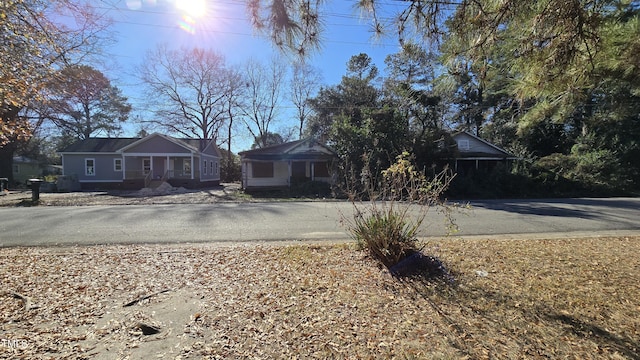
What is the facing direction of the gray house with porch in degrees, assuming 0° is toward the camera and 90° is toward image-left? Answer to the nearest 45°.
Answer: approximately 0°

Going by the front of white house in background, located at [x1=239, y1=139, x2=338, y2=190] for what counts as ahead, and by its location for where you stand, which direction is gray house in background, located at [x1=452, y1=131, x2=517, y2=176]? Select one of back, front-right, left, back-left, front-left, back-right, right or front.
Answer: left

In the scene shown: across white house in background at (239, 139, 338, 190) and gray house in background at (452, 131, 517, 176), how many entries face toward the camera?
2

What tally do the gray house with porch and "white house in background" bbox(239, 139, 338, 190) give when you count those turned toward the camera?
2

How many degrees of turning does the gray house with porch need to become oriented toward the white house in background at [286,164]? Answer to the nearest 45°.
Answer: approximately 45° to its left

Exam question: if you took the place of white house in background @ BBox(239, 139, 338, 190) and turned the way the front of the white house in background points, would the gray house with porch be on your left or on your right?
on your right

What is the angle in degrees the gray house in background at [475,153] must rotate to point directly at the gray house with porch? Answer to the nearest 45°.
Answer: approximately 45° to its right

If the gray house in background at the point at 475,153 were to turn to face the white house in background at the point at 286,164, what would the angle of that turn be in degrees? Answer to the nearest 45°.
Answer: approximately 45° to its right
